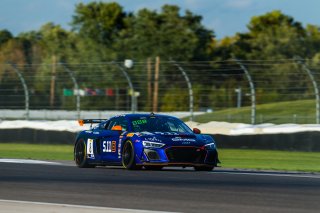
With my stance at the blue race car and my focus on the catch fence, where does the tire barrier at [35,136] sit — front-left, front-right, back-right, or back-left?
front-left

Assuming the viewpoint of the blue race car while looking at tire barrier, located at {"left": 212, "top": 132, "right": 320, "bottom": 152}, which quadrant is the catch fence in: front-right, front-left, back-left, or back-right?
front-left

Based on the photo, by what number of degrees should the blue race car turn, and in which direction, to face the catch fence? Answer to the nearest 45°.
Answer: approximately 135° to its left

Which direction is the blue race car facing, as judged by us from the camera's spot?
facing the viewer and to the right of the viewer
